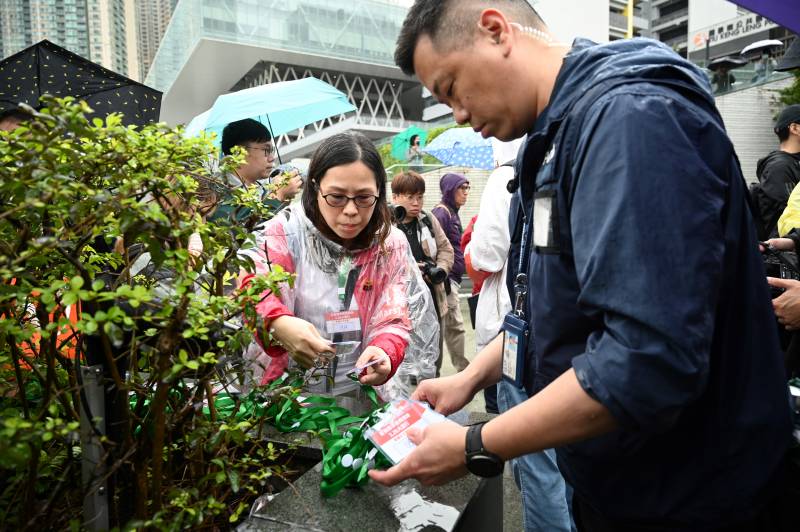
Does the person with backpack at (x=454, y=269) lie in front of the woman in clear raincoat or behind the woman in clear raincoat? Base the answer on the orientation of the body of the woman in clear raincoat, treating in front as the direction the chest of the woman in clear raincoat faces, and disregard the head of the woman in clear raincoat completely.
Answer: behind

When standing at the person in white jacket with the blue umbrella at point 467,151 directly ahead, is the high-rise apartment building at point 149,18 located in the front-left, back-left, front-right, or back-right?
front-left

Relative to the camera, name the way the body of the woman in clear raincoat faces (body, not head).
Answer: toward the camera

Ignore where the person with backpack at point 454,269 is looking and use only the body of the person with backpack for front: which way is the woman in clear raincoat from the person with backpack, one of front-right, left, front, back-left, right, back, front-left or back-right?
right

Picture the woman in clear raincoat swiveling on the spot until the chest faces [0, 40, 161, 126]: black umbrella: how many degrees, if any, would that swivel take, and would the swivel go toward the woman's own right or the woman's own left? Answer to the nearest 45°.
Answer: approximately 135° to the woman's own right

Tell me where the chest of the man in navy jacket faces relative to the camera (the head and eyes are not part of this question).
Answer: to the viewer's left

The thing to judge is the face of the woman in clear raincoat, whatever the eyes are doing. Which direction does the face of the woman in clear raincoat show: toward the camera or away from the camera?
toward the camera

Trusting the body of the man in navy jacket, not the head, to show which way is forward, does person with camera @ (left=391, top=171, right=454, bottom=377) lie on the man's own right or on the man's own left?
on the man's own right
